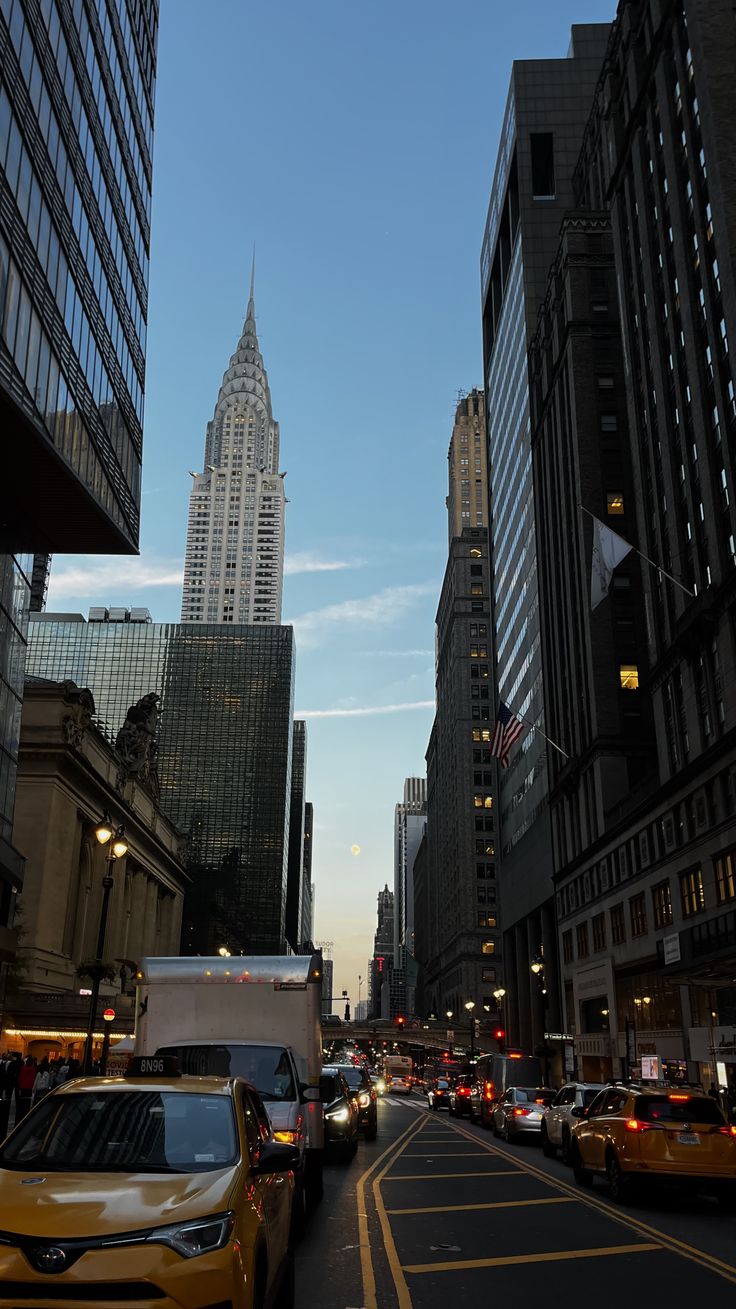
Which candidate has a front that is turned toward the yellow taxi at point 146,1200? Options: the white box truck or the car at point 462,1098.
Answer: the white box truck

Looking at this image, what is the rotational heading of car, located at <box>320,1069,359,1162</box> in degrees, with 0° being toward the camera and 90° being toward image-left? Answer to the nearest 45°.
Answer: approximately 0°

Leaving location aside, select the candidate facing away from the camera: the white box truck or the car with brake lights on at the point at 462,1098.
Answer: the car with brake lights on

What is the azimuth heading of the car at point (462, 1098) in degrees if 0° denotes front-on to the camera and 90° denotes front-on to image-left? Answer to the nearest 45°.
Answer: approximately 180°

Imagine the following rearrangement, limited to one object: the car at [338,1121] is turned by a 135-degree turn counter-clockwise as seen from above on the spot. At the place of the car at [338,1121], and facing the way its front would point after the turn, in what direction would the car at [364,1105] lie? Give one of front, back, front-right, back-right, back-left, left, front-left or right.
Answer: front-left

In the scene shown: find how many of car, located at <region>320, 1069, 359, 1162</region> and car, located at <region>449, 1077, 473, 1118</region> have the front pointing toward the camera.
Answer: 1
